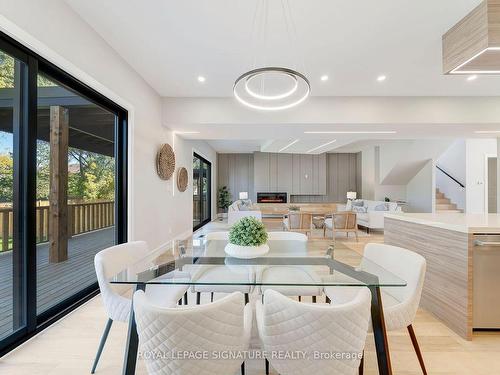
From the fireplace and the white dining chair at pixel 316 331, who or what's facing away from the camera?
the white dining chair

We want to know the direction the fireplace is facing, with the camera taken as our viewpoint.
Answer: facing the viewer

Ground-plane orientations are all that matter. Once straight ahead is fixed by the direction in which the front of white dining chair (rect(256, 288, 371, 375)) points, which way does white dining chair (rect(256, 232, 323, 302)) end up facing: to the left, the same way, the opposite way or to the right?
the opposite way

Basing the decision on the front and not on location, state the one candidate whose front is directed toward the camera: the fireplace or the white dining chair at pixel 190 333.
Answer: the fireplace

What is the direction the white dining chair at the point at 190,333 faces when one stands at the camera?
facing away from the viewer

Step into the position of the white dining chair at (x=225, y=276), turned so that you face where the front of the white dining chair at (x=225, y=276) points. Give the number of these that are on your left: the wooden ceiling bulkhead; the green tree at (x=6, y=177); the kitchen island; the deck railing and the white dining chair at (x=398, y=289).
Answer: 3

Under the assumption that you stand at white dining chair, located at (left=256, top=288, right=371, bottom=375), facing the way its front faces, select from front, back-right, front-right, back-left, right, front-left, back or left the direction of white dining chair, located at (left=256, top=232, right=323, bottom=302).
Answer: front

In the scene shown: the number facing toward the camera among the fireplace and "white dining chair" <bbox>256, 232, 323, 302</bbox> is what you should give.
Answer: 2

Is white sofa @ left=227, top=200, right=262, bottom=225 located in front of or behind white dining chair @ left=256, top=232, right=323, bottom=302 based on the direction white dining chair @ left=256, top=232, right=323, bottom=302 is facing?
behind

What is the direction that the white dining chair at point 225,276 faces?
toward the camera

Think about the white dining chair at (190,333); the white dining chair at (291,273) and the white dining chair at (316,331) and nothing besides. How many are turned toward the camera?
1

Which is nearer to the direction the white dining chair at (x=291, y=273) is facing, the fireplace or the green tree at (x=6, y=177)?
the green tree

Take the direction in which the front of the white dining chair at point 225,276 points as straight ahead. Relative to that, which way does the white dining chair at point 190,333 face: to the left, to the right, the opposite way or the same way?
the opposite way

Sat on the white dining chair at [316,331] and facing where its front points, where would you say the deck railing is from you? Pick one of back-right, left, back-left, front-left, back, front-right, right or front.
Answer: front-left

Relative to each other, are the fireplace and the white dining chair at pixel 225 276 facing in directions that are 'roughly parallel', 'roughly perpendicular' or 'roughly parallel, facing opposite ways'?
roughly parallel

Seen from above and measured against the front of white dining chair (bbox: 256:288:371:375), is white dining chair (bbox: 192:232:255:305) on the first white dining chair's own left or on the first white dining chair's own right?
on the first white dining chair's own left

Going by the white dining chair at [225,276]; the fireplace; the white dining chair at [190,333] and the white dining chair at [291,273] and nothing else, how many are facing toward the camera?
3

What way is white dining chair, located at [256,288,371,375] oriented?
away from the camera

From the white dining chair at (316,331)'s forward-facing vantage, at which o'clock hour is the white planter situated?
The white planter is roughly at 11 o'clock from the white dining chair.

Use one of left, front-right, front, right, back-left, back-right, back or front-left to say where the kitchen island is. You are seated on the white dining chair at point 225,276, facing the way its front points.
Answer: left

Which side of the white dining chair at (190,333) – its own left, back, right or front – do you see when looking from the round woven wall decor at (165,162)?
front
